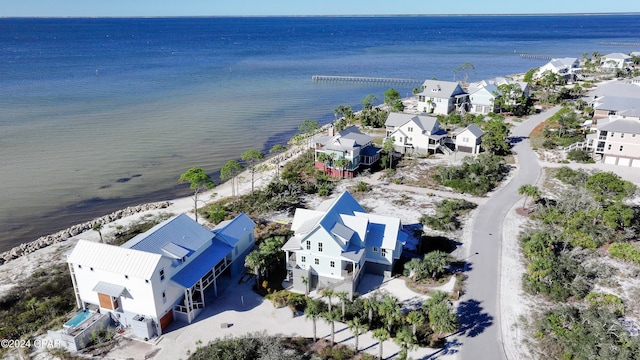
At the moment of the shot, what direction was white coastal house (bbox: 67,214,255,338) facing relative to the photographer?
facing the viewer and to the right of the viewer

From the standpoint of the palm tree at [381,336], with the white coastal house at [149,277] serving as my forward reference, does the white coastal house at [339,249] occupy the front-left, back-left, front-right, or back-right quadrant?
front-right

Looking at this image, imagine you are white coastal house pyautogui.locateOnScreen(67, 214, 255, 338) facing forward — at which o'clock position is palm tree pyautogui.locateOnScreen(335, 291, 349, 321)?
The palm tree is roughly at 11 o'clock from the white coastal house.

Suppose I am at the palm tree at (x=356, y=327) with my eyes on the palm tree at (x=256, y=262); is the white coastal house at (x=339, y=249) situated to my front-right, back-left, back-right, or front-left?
front-right

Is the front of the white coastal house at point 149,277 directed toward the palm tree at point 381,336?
yes

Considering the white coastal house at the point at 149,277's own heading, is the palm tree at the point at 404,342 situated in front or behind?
in front

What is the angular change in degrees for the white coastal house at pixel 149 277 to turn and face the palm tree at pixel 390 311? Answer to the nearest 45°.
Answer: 0° — it already faces it

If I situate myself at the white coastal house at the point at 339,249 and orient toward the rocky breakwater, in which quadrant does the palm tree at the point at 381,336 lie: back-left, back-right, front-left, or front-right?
back-left

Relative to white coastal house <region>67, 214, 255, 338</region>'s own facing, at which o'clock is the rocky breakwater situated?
The rocky breakwater is roughly at 7 o'clock from the white coastal house.

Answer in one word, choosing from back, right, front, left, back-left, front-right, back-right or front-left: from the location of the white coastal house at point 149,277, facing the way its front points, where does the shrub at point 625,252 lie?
front-left

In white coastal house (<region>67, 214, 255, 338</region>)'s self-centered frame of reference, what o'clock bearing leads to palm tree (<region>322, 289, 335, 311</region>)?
The palm tree is roughly at 11 o'clock from the white coastal house.

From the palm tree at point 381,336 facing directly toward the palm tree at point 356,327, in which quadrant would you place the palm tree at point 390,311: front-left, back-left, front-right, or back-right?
front-right

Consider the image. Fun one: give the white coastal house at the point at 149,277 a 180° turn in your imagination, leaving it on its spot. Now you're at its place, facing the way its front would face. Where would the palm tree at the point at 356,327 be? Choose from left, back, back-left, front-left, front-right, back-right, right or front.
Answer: back
